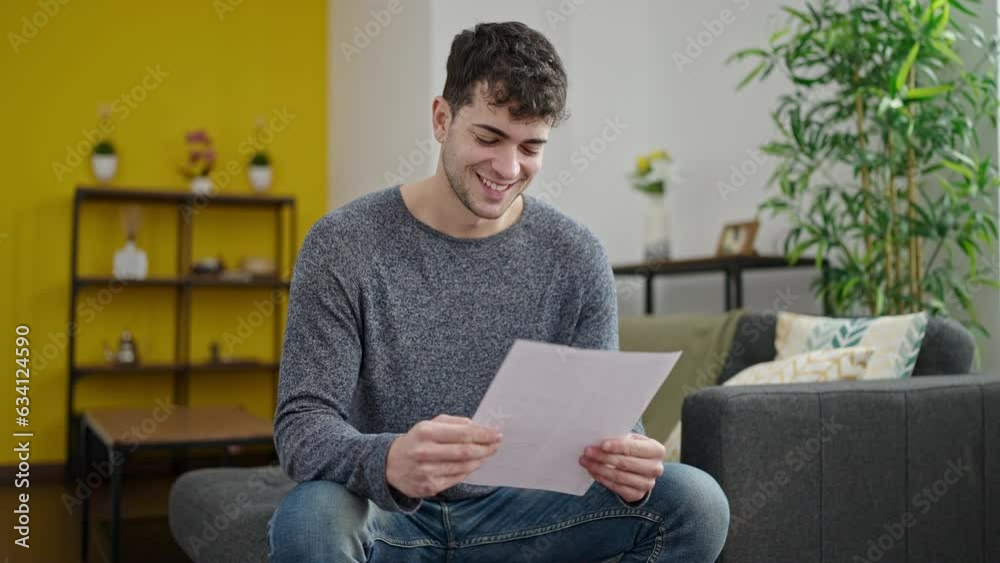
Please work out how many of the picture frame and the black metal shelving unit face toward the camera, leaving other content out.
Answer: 2

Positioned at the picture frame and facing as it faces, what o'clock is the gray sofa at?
The gray sofa is roughly at 12 o'clock from the picture frame.

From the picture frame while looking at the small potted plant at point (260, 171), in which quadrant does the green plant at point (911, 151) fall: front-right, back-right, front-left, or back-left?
back-left

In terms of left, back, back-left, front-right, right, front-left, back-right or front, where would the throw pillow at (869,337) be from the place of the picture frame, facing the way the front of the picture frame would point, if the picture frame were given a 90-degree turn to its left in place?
right

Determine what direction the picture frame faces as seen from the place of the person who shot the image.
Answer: facing the viewer

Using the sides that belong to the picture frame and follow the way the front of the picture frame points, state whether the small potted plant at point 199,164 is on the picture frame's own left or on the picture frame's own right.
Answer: on the picture frame's own right

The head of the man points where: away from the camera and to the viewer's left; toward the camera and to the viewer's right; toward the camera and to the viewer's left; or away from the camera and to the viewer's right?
toward the camera and to the viewer's right

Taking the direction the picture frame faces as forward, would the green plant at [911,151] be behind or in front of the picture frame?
in front

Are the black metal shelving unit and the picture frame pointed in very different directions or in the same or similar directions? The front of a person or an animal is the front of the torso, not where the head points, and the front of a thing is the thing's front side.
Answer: same or similar directions

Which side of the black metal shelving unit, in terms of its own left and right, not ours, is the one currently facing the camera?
front
